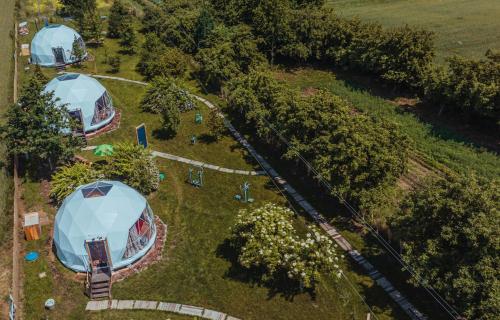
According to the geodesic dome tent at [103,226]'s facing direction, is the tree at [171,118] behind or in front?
behind

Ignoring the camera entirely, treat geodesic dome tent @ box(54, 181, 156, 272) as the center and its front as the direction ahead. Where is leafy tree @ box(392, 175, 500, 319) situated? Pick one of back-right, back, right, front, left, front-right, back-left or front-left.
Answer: front-left

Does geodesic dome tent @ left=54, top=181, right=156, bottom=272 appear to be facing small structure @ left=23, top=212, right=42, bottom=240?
no

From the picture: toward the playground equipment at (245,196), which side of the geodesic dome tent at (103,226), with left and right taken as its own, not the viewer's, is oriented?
left

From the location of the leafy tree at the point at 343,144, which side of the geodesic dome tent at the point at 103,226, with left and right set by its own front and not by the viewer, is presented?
left

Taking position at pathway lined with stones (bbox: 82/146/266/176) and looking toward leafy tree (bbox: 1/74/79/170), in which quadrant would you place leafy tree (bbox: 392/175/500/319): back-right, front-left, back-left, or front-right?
back-left

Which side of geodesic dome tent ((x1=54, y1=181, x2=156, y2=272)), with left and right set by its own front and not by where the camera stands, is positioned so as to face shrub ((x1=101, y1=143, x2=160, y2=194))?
back

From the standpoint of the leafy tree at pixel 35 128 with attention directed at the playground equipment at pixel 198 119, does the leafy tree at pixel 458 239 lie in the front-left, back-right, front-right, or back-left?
front-right

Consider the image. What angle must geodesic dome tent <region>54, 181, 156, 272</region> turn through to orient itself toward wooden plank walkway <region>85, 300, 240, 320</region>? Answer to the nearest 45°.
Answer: approximately 45° to its left

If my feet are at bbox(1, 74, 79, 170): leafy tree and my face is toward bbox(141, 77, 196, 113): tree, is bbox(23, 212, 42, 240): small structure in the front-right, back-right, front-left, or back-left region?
back-right

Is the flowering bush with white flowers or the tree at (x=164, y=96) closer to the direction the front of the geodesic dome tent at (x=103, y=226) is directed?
the flowering bush with white flowers

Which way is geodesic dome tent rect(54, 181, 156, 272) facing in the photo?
toward the camera

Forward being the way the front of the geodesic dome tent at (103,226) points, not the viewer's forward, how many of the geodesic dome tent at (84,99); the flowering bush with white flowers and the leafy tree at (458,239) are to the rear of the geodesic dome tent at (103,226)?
1

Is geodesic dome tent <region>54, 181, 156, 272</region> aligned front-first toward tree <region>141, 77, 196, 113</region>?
no

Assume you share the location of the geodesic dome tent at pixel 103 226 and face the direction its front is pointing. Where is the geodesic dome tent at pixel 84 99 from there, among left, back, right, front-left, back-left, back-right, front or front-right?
back

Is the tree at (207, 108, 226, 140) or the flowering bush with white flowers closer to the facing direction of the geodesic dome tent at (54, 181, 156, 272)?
the flowering bush with white flowers

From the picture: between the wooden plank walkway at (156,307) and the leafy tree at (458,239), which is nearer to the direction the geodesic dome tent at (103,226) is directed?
the wooden plank walkway

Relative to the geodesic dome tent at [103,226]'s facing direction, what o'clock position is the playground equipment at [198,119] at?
The playground equipment is roughly at 7 o'clock from the geodesic dome tent.
